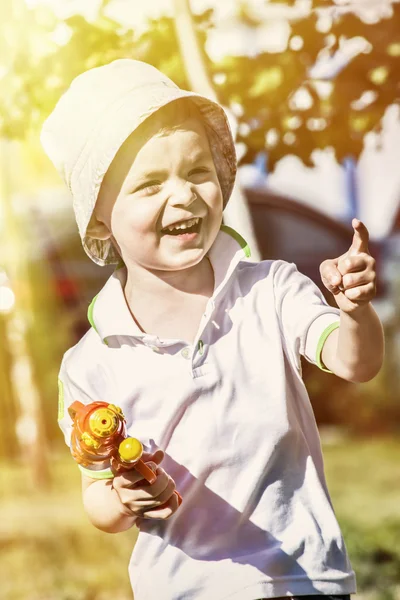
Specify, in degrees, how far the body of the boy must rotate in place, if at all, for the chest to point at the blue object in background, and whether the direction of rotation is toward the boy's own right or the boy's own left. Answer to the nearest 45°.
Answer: approximately 135° to the boy's own left

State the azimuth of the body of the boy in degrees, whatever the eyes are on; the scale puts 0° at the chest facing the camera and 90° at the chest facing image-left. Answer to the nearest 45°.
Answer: approximately 0°
